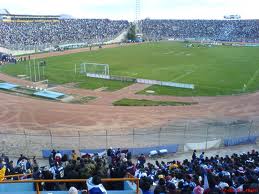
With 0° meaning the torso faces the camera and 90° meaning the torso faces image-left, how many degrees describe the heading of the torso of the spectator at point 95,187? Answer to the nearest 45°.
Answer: approximately 180°

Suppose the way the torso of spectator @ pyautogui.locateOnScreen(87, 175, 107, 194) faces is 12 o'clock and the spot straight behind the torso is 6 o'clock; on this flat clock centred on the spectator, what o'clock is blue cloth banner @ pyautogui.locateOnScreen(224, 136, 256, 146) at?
The blue cloth banner is roughly at 1 o'clock from the spectator.

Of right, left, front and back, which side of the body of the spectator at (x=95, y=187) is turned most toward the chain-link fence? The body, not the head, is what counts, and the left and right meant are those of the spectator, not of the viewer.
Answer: front
